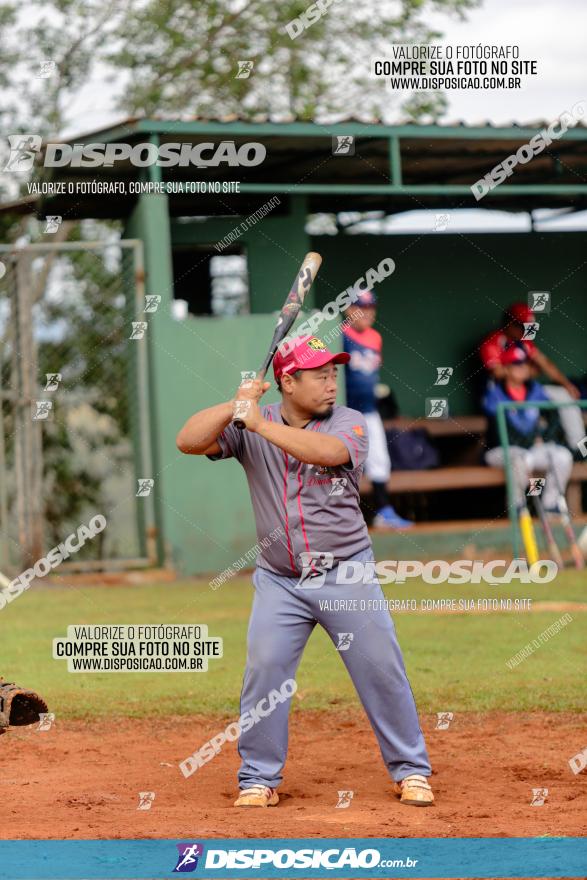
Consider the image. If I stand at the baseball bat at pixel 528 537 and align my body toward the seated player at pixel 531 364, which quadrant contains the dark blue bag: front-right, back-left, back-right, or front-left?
front-left

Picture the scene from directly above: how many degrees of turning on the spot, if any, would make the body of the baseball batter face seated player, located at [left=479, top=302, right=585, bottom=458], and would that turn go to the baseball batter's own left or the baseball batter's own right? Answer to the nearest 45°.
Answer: approximately 180°

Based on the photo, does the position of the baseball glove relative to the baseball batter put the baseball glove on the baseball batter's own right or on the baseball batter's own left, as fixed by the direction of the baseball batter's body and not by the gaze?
on the baseball batter's own right

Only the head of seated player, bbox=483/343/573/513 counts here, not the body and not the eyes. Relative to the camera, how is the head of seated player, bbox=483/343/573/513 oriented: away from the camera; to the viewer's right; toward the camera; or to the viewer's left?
toward the camera

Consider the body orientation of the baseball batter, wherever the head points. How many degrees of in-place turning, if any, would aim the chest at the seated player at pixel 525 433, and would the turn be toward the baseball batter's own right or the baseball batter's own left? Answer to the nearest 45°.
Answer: approximately 180°

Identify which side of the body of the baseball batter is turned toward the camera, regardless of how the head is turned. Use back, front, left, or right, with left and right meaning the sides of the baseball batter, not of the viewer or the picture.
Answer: front

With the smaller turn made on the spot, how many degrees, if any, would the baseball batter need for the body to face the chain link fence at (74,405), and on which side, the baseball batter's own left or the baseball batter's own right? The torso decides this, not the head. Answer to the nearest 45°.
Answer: approximately 180°

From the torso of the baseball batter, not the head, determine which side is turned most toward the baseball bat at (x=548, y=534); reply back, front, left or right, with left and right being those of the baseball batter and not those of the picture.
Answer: back

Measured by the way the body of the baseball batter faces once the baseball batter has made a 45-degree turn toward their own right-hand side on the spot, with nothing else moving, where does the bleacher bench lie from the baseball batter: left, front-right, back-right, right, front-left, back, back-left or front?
back-right

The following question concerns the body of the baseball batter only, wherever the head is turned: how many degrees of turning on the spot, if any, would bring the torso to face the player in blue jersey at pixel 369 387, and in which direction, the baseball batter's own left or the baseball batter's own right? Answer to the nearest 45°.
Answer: approximately 180°

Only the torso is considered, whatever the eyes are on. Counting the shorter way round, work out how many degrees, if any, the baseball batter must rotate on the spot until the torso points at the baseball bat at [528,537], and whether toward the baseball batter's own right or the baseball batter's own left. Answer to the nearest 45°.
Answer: approximately 180°

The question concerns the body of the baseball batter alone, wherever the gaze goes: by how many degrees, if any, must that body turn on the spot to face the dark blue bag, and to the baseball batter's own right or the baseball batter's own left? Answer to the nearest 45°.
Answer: approximately 180°
